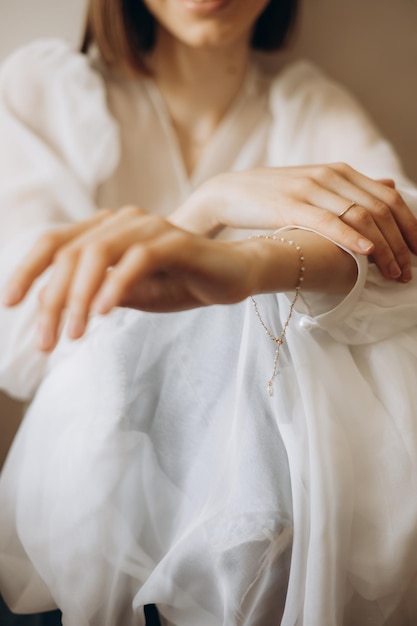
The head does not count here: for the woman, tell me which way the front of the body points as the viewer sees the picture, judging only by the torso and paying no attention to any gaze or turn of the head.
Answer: toward the camera

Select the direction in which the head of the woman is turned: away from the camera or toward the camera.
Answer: toward the camera
